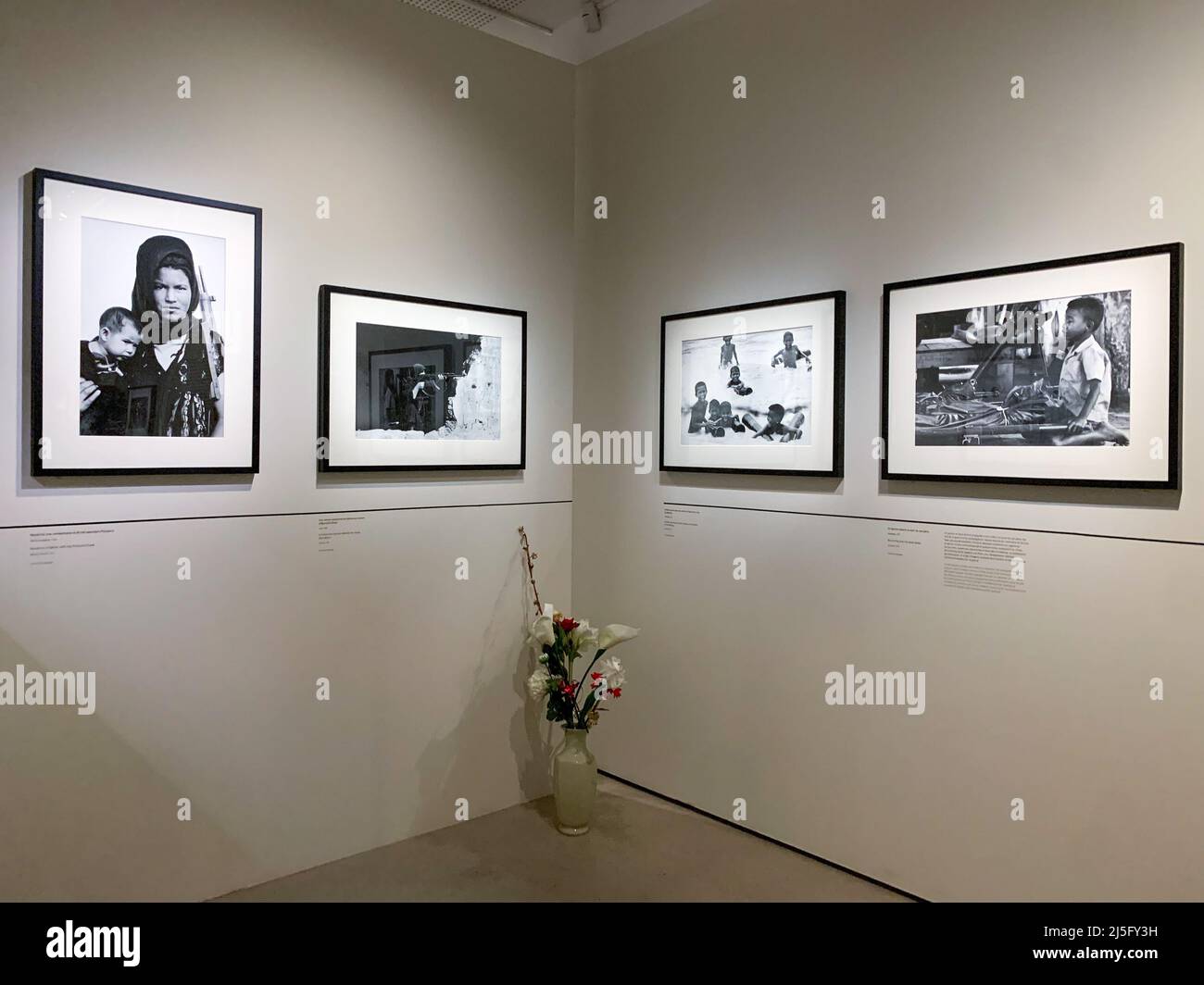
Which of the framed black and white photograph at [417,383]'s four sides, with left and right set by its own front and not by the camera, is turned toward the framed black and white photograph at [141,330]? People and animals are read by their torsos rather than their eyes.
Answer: right

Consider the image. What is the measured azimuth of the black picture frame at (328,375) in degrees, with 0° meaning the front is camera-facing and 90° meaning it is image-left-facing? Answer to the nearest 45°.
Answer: approximately 315°

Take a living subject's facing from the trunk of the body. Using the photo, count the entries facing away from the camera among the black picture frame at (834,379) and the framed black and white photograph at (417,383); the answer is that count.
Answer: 0

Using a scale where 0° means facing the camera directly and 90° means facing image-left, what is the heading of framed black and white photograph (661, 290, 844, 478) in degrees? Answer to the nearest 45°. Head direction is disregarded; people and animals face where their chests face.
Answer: approximately 45°

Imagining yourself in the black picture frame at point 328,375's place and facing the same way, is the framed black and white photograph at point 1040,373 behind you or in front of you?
in front

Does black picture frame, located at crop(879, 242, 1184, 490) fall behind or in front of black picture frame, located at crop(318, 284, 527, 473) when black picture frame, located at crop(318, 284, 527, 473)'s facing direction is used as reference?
in front

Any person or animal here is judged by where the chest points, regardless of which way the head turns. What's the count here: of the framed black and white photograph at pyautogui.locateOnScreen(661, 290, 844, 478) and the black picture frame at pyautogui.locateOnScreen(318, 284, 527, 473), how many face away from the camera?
0

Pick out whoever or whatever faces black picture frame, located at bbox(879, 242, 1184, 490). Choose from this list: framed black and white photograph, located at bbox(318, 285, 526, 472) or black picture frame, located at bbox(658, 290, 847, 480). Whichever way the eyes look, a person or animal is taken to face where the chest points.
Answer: the framed black and white photograph

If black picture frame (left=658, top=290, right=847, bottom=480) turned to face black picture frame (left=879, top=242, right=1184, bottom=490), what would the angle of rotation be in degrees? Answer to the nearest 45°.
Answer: approximately 90° to its left

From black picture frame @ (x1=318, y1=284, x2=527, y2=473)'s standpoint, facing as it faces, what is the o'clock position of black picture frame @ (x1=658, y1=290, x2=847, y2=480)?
black picture frame @ (x1=658, y1=290, x2=847, y2=480) is roughly at 11 o'clock from black picture frame @ (x1=318, y1=284, x2=527, y2=473).

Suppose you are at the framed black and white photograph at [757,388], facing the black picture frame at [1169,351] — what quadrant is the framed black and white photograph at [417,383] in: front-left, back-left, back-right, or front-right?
back-right

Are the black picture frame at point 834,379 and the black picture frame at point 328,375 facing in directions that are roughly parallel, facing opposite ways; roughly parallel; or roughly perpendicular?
roughly perpendicular

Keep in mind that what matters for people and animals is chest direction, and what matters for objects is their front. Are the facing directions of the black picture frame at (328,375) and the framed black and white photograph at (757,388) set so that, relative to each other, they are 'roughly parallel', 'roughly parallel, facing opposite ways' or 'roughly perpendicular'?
roughly perpendicular

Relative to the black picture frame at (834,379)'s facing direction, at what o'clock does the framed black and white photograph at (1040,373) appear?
The framed black and white photograph is roughly at 9 o'clock from the black picture frame.
